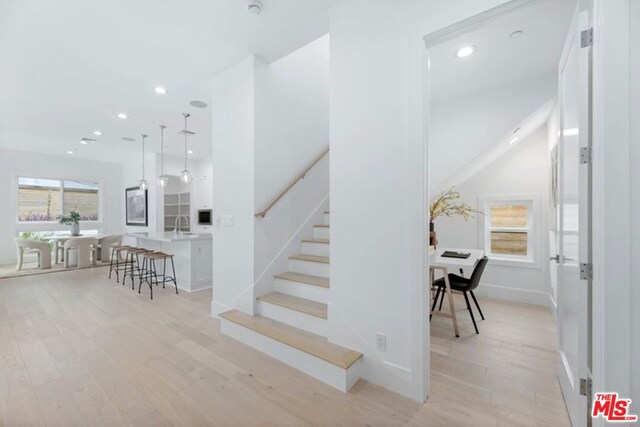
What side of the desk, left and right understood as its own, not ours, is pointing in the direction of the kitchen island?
back

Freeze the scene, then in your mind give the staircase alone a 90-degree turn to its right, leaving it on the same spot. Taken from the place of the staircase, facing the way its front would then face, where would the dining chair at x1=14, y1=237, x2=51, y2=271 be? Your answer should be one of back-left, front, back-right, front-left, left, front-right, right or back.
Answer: front

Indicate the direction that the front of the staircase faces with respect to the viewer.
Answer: facing the viewer and to the left of the viewer

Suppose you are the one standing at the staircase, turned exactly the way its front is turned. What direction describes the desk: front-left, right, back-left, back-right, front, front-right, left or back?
back-left

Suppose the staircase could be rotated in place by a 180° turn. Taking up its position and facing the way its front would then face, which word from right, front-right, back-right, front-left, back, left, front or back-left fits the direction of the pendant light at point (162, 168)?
left

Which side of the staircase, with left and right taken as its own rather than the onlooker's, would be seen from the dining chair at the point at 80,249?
right

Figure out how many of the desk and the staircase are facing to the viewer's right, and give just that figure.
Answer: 1

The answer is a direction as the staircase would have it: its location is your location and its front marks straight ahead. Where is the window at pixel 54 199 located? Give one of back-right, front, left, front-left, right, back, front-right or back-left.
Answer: right

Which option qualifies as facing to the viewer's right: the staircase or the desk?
the desk

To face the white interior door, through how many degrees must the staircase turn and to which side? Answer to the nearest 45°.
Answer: approximately 90° to its left

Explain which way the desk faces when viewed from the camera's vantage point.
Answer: facing to the right of the viewer

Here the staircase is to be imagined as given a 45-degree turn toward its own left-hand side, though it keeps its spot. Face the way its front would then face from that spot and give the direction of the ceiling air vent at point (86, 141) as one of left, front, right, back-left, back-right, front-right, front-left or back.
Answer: back-right

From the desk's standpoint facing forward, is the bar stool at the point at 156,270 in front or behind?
behind

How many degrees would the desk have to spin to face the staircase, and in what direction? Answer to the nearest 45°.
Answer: approximately 135° to its right

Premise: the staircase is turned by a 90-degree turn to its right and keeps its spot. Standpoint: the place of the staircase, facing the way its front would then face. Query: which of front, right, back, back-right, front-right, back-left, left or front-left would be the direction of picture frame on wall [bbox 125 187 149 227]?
front
